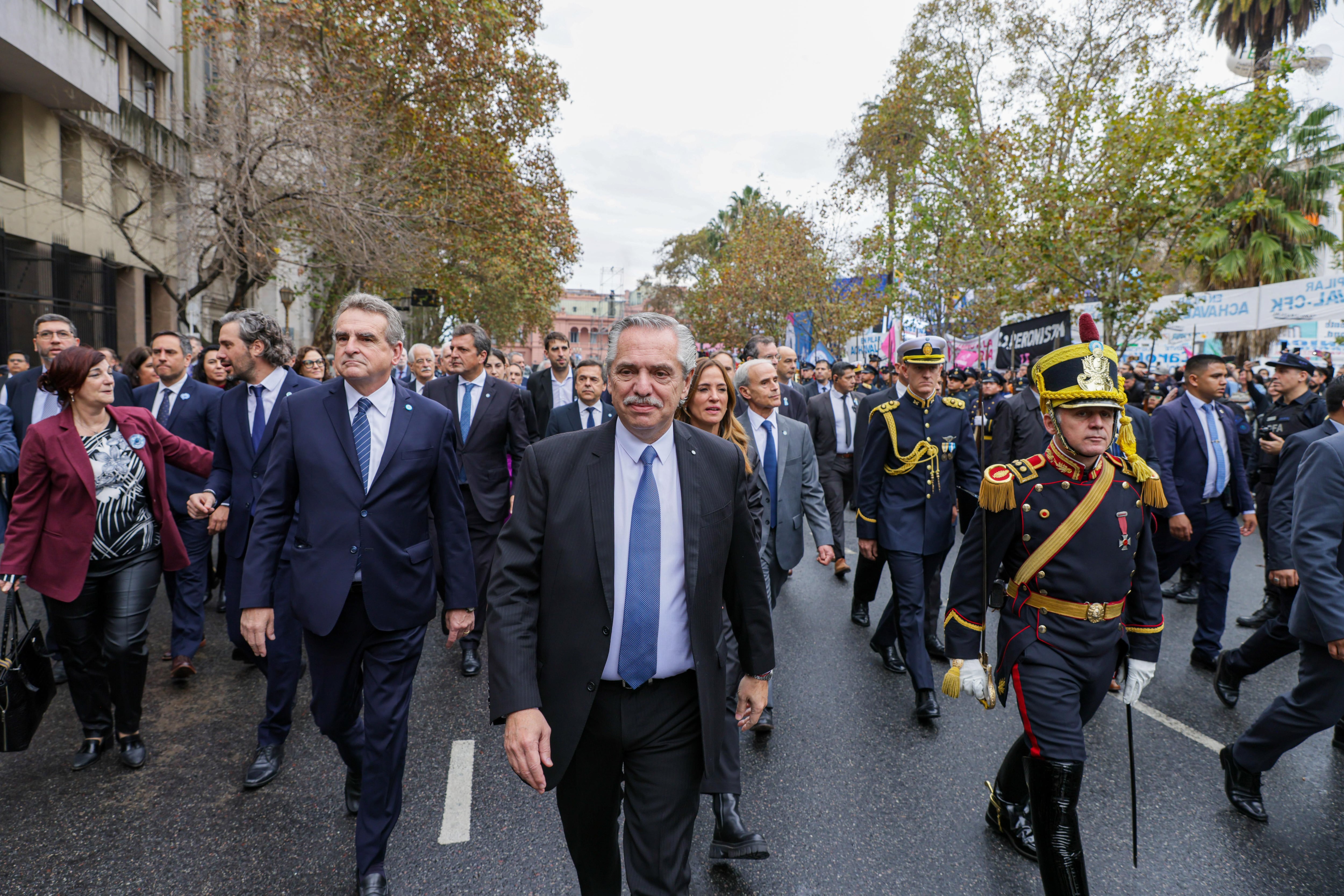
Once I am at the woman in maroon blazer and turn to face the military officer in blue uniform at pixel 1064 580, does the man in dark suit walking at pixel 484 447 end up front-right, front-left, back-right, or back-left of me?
front-left

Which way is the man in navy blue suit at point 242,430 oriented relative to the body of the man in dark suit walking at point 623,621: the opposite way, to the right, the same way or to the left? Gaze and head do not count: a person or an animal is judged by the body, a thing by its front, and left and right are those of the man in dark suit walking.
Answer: the same way

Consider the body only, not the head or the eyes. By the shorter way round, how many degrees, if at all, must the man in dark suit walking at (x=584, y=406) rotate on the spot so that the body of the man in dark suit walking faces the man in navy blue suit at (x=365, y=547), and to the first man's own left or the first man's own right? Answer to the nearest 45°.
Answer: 0° — they already face them

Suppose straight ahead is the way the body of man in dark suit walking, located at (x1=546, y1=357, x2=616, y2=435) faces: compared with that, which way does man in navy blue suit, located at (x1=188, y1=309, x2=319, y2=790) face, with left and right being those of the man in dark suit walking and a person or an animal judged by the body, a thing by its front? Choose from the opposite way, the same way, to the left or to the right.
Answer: the same way

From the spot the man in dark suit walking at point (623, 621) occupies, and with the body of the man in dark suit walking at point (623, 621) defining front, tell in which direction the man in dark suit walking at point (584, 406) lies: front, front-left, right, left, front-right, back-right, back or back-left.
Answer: back

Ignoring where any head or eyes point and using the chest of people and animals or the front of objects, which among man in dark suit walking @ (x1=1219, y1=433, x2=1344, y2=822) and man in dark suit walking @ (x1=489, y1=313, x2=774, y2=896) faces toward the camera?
man in dark suit walking @ (x1=489, y1=313, x2=774, y2=896)

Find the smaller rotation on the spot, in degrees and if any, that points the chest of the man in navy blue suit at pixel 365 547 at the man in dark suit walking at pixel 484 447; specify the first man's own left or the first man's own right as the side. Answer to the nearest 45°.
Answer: approximately 180°

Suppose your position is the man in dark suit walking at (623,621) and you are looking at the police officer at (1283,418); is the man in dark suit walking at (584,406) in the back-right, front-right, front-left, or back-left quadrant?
front-left

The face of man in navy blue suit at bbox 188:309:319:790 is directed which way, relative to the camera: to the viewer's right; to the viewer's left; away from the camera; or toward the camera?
to the viewer's left

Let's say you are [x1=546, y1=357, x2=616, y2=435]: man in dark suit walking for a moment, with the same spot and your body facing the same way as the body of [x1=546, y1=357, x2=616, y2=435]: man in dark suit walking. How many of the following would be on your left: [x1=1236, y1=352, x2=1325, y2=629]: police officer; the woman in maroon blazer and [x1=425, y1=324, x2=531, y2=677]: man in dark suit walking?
1

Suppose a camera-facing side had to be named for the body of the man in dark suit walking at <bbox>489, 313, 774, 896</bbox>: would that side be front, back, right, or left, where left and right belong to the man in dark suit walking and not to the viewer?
front

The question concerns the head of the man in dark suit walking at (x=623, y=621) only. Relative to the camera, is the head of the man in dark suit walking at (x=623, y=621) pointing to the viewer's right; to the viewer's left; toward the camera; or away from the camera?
toward the camera

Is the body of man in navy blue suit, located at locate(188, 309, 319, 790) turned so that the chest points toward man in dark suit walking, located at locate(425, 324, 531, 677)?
no

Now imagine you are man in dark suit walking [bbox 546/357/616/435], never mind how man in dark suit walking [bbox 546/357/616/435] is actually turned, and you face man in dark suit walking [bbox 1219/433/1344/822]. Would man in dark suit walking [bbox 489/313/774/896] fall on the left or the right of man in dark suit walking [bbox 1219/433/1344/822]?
right

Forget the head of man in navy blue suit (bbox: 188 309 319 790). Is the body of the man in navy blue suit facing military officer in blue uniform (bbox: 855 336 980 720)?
no

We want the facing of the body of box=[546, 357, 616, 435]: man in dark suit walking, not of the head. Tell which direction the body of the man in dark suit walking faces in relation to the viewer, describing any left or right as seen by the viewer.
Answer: facing the viewer

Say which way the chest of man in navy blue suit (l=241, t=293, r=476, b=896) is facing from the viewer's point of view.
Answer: toward the camera
